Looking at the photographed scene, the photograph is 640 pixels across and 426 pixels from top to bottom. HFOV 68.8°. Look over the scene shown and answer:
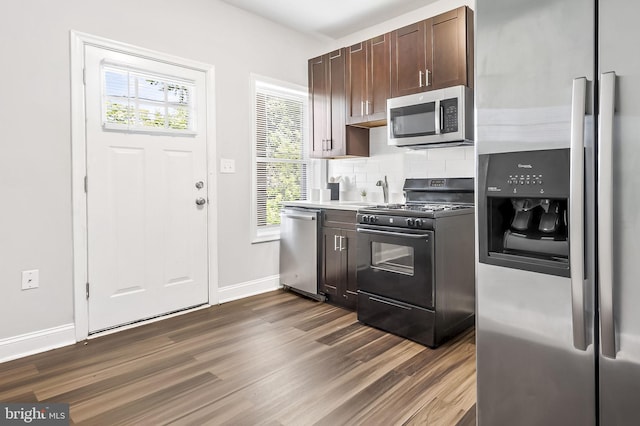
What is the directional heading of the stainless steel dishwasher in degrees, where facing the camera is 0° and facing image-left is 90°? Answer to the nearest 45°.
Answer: approximately 45°

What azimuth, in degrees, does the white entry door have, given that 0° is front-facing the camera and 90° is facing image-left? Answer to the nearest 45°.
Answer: approximately 315°

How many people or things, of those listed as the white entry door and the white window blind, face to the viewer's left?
0

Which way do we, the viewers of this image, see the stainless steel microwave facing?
facing the viewer and to the left of the viewer
